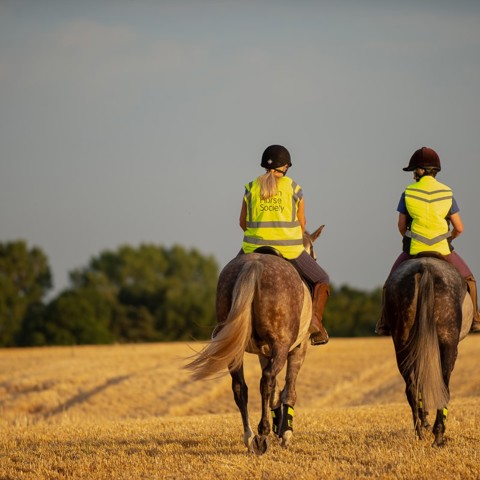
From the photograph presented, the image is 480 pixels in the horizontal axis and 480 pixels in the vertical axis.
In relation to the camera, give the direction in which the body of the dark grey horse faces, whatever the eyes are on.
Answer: away from the camera

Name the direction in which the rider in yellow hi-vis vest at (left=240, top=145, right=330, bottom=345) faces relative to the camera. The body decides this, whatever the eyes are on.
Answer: away from the camera

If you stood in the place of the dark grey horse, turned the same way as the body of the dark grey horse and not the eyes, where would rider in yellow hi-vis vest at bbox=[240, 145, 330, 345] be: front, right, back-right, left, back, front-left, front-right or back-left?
left

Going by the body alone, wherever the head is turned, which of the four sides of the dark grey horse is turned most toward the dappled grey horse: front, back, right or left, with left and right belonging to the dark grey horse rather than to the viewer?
left

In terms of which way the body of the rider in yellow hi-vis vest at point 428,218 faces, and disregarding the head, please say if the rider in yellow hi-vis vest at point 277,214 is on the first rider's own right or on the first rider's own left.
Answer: on the first rider's own left

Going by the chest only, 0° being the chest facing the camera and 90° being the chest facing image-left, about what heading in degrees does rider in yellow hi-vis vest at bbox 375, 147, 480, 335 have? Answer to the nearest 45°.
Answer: approximately 180°

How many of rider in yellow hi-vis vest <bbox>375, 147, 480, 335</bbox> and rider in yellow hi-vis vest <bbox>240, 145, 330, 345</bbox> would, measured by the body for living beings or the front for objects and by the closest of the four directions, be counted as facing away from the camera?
2

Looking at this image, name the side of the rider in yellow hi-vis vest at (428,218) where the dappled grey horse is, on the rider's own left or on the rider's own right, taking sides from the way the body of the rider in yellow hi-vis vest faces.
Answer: on the rider's own left
